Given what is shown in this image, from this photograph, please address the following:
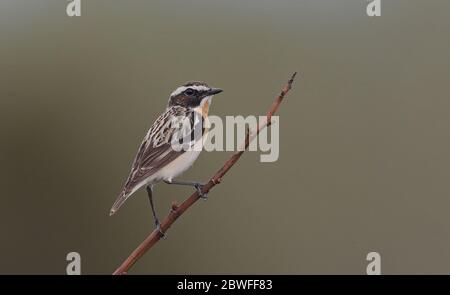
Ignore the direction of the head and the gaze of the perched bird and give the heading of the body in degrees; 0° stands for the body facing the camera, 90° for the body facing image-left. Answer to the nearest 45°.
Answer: approximately 270°
